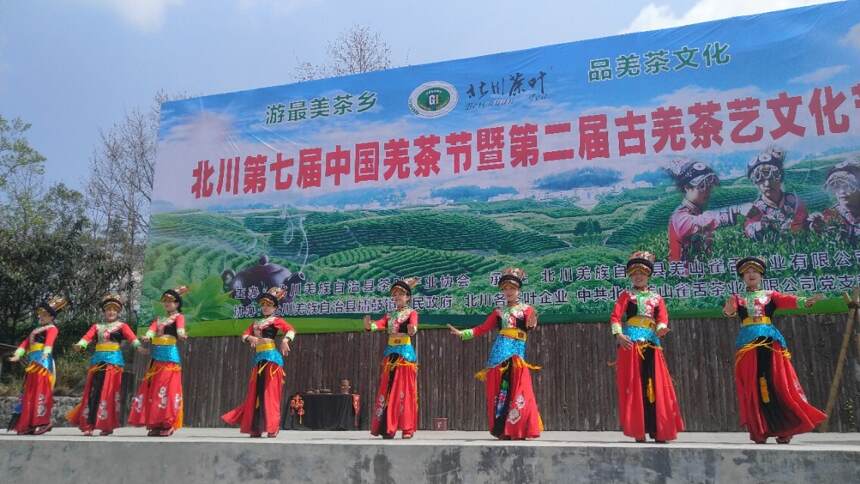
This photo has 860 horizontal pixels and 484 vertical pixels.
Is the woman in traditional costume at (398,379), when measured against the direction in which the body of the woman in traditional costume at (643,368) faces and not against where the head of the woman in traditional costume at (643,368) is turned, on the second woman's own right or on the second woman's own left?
on the second woman's own right

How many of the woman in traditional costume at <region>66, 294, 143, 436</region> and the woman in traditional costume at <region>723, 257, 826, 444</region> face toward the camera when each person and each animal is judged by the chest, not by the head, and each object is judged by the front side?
2

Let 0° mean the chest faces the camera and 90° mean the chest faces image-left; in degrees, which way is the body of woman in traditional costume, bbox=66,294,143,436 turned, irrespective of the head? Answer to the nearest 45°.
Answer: approximately 0°

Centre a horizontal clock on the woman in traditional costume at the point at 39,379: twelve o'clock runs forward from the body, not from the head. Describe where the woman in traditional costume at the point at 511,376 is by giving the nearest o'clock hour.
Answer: the woman in traditional costume at the point at 511,376 is roughly at 9 o'clock from the woman in traditional costume at the point at 39,379.

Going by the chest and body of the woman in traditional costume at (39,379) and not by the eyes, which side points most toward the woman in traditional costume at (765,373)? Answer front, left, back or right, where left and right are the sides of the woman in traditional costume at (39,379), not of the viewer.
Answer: left

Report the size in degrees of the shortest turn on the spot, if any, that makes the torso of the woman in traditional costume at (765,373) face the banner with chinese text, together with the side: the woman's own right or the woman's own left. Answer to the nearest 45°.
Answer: approximately 135° to the woman's own right

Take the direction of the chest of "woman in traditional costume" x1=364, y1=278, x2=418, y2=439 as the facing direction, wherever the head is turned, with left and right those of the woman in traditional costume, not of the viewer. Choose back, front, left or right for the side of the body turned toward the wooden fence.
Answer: back

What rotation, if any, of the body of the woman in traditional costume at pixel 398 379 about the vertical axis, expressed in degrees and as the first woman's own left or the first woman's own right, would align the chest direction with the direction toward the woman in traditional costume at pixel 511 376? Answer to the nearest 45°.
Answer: approximately 90° to the first woman's own left
